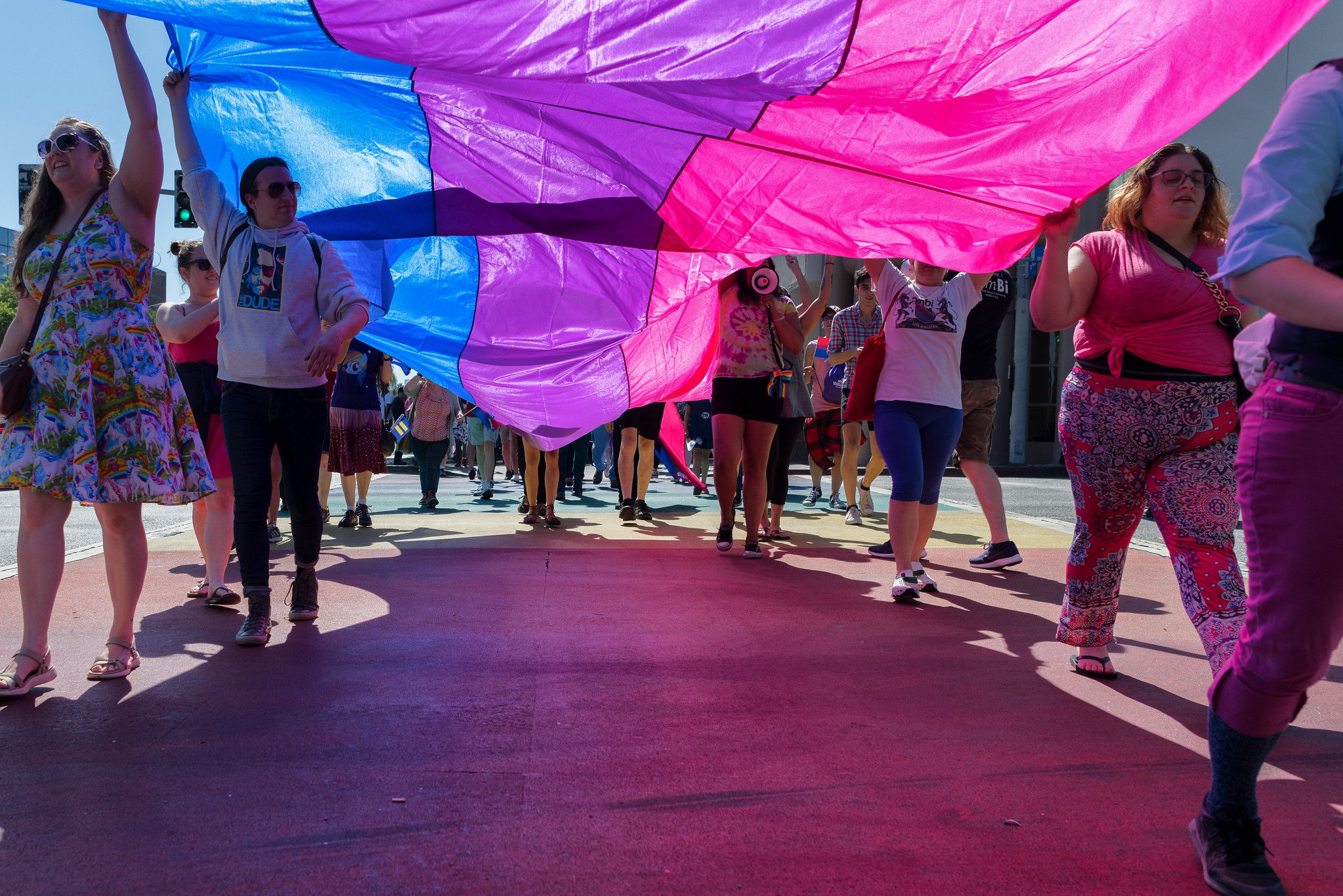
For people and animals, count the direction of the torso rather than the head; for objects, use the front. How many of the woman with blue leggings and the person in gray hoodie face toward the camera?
2

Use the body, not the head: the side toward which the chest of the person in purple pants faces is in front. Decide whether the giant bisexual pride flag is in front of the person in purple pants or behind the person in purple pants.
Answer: behind

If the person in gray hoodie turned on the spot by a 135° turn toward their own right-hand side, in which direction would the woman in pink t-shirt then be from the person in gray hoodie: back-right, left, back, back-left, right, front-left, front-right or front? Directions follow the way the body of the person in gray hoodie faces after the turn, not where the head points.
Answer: back

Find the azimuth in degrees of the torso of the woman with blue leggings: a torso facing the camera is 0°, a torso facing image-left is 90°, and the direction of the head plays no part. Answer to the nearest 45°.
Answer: approximately 0°

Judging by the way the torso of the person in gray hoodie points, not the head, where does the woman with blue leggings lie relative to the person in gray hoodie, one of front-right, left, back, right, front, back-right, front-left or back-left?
left

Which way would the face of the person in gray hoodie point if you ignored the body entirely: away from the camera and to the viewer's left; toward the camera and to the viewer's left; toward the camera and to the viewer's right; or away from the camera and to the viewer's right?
toward the camera and to the viewer's right

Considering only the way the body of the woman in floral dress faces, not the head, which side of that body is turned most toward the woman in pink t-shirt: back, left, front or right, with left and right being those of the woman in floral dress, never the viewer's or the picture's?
left
